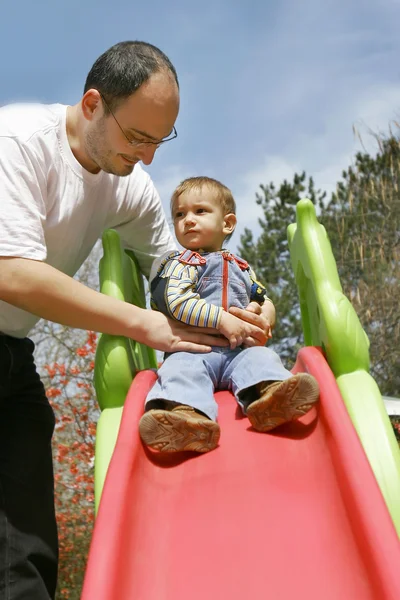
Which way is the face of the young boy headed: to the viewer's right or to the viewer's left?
to the viewer's left

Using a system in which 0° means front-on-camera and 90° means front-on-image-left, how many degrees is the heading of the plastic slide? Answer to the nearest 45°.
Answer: approximately 0°
